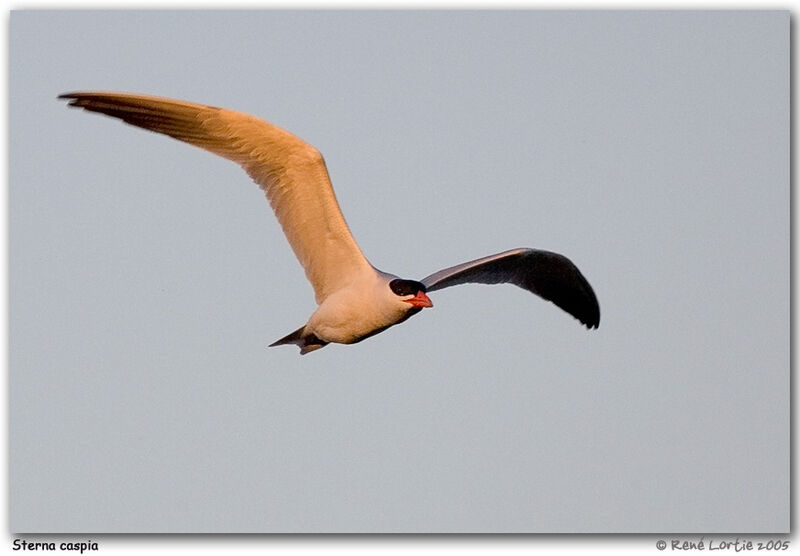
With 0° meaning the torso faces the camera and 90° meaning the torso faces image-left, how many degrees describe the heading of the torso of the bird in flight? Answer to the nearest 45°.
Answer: approximately 315°
